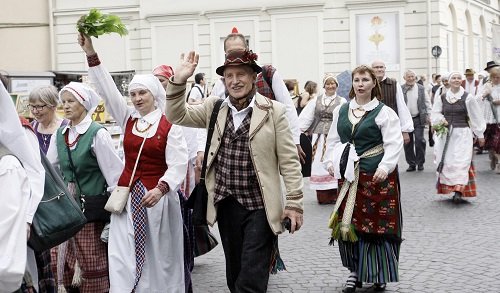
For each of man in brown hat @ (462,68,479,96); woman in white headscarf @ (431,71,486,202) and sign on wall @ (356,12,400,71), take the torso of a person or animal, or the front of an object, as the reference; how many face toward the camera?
3

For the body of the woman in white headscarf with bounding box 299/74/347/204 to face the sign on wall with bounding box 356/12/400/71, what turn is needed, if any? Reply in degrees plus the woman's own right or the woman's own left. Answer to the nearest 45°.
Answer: approximately 180°

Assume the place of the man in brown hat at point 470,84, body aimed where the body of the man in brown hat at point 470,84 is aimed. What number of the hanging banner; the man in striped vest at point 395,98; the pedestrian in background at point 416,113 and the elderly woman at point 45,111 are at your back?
1

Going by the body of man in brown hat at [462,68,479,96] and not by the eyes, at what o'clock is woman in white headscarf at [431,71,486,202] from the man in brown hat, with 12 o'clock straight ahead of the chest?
The woman in white headscarf is roughly at 12 o'clock from the man in brown hat.

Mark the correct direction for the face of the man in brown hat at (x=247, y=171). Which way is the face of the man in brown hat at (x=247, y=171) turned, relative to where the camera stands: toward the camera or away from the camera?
toward the camera

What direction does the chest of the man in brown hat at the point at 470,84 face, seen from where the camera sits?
toward the camera

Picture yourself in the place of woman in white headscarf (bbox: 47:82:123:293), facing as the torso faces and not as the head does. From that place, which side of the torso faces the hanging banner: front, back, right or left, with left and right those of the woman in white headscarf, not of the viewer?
back

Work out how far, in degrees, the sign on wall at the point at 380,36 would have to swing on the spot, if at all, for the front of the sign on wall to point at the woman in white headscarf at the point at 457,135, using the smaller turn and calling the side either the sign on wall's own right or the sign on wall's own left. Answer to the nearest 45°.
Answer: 0° — it already faces them

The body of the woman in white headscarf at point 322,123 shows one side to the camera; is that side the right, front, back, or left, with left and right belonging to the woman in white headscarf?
front

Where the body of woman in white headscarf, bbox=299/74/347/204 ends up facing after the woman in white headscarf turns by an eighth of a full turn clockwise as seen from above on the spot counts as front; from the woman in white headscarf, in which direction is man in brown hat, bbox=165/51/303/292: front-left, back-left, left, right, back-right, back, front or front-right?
front-left

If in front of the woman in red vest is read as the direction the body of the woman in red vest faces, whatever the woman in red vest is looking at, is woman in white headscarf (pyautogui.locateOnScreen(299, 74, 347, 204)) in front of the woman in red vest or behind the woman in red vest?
behind

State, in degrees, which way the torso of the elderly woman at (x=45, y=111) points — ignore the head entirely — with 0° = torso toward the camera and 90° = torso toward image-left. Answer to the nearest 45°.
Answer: approximately 45°

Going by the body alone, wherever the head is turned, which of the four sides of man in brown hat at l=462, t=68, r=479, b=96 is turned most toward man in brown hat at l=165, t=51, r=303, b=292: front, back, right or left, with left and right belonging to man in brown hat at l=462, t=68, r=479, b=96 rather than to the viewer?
front

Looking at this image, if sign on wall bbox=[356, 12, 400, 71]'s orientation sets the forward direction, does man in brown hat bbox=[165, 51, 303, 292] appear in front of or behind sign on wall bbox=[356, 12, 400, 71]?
in front

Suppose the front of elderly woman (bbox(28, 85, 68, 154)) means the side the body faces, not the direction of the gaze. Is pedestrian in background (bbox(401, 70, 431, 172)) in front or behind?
behind
